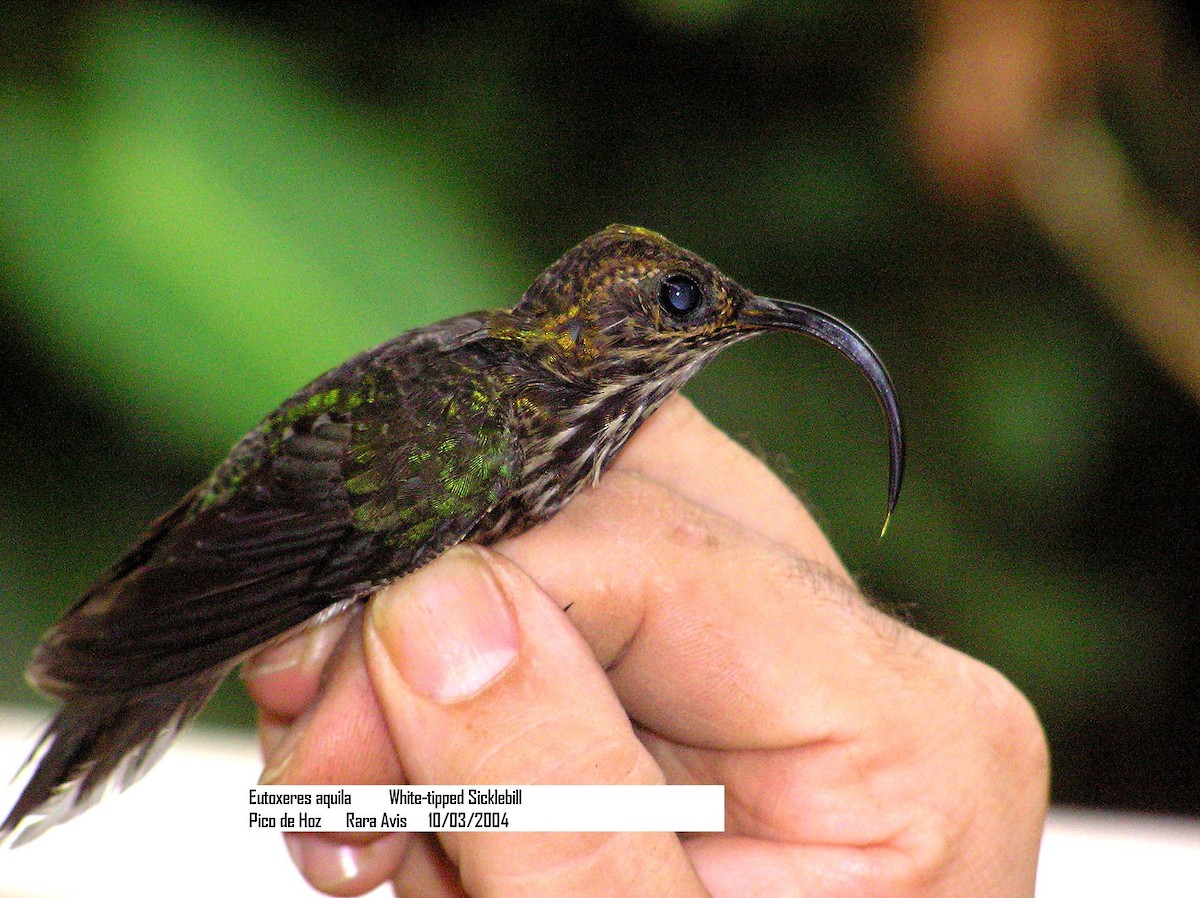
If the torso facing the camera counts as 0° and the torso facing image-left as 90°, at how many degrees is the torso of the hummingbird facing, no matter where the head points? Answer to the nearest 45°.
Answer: approximately 270°
